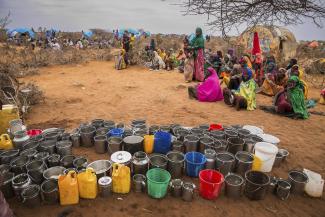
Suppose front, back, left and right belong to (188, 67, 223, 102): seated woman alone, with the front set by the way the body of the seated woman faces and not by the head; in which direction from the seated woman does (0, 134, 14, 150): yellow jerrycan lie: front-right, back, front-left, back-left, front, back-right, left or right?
front-left

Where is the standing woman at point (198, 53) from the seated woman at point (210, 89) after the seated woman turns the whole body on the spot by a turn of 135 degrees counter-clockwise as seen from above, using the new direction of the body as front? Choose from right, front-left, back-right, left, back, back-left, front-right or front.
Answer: back-left

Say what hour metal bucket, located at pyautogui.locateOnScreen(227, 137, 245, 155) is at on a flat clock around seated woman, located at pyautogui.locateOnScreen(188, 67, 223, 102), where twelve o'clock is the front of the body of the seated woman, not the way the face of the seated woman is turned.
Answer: The metal bucket is roughly at 9 o'clock from the seated woman.

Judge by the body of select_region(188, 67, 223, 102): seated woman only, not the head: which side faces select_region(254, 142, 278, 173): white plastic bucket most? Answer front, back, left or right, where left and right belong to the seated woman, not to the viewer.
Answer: left

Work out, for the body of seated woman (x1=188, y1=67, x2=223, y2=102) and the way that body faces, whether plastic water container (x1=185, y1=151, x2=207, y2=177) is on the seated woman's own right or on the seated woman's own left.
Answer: on the seated woman's own left

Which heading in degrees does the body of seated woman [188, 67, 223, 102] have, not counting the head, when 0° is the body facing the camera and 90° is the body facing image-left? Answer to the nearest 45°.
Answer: approximately 90°

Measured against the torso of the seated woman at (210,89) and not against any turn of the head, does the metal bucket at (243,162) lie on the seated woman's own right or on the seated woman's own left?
on the seated woman's own left

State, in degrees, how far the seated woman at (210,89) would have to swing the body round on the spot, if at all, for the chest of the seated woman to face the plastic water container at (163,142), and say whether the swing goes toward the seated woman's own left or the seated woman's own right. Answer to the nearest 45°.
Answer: approximately 90° to the seated woman's own left

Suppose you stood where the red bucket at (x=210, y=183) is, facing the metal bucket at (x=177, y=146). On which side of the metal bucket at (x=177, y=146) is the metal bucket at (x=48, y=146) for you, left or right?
left

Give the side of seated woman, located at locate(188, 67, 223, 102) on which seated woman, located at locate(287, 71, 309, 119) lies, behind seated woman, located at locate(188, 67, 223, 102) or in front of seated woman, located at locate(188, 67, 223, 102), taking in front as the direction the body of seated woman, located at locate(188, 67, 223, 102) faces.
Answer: behind

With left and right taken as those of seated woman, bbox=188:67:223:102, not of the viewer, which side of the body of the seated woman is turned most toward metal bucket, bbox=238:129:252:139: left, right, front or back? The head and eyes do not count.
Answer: left
